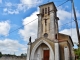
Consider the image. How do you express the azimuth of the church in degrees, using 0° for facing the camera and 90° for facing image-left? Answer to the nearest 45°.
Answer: approximately 45°
